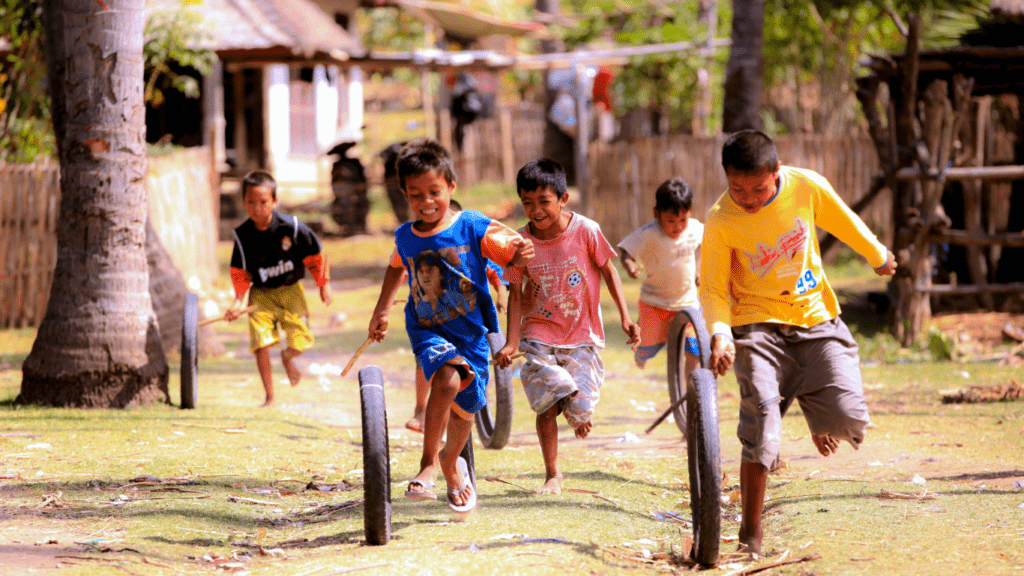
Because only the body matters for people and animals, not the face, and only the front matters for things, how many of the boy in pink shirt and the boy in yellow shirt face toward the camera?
2

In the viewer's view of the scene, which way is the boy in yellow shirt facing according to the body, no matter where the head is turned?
toward the camera

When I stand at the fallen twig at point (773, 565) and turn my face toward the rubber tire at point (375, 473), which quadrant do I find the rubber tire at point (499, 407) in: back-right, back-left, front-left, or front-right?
front-right

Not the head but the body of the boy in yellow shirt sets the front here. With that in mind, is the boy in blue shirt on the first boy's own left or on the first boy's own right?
on the first boy's own right

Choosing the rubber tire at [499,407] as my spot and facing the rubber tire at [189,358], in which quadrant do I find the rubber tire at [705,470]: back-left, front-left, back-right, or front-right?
back-left

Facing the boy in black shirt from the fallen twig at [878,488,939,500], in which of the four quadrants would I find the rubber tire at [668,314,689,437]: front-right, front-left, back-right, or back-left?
front-right

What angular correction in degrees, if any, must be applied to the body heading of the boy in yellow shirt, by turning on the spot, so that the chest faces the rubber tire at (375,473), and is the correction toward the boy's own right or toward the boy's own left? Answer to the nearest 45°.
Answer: approximately 45° to the boy's own right

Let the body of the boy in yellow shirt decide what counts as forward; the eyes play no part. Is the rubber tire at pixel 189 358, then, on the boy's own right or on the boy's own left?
on the boy's own right

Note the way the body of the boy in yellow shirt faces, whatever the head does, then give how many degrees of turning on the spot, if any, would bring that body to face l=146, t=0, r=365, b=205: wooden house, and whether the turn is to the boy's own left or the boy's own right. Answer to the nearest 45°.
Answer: approximately 135° to the boy's own right
